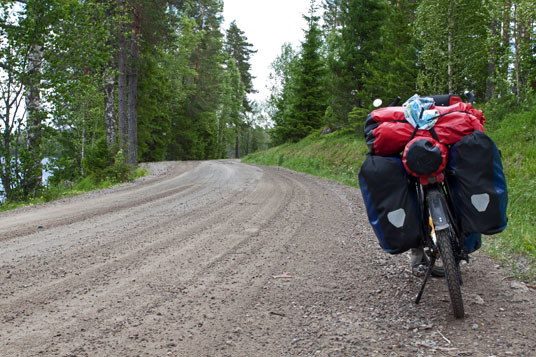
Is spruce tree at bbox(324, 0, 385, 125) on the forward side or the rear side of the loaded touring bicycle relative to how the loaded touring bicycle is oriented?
on the forward side

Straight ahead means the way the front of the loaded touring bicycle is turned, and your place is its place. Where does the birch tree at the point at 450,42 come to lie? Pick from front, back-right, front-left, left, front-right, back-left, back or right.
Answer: front

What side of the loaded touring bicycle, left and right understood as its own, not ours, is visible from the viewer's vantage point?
back

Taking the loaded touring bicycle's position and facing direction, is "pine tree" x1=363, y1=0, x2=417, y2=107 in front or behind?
in front

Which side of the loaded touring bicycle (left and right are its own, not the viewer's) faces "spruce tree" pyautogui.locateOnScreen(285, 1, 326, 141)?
front
